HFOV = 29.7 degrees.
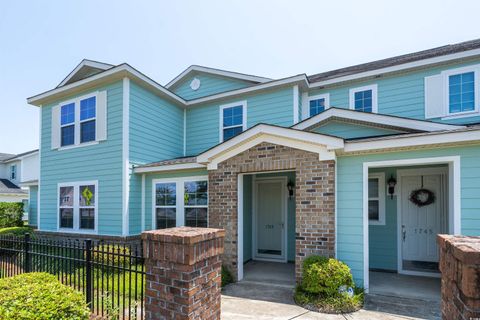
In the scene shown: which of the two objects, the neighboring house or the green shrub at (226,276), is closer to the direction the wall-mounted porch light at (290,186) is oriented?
the green shrub

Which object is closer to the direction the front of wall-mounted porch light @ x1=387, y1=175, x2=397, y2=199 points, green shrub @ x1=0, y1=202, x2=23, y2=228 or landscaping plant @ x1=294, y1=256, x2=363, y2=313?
the landscaping plant

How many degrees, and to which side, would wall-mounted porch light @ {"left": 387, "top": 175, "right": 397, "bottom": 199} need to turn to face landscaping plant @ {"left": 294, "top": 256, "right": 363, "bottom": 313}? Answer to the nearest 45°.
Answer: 0° — it already faces it

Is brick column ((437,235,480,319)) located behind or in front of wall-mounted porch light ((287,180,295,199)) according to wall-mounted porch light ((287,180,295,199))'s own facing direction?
in front

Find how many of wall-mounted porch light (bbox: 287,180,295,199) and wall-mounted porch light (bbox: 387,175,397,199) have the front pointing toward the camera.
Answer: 2

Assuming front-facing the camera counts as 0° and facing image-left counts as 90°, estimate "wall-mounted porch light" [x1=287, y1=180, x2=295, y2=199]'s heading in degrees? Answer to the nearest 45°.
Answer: approximately 0°
